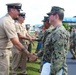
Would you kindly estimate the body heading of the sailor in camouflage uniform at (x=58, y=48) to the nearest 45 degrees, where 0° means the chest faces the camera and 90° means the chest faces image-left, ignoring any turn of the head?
approximately 90°

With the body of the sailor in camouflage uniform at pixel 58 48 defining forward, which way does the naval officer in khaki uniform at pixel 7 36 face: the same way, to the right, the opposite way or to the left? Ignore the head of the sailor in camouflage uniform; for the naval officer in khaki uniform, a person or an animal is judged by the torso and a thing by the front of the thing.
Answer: the opposite way

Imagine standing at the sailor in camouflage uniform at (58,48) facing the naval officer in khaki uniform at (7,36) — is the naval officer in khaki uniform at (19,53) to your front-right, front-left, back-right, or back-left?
front-right

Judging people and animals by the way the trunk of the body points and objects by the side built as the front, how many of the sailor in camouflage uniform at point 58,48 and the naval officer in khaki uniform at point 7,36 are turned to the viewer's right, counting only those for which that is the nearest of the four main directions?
1

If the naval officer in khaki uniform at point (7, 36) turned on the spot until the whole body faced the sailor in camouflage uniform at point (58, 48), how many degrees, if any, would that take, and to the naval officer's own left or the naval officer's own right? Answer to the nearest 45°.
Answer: approximately 45° to the naval officer's own right

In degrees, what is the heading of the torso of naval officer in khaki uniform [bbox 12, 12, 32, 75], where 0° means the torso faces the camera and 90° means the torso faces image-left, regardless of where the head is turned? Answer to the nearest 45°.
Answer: approximately 315°

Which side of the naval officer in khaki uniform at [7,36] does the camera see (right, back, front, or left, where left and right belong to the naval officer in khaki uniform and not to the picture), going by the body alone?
right

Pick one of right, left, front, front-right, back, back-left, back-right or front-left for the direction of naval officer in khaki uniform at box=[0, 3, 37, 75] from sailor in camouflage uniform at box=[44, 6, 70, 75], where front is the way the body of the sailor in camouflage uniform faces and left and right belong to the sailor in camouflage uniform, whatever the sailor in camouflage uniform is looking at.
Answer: front-right

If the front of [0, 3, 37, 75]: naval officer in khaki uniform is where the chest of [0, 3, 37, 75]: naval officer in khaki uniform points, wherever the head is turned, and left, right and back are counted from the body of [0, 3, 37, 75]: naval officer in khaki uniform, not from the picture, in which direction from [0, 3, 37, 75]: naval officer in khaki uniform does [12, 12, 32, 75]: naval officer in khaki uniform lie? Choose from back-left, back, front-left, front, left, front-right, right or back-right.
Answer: left

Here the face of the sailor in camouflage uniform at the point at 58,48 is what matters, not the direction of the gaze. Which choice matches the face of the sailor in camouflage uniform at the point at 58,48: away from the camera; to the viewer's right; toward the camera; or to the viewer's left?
to the viewer's left

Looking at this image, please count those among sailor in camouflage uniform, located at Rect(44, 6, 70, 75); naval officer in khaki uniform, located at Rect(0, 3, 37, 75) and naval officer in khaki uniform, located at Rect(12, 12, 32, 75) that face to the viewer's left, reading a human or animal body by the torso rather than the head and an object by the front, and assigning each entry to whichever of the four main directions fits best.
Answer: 1
